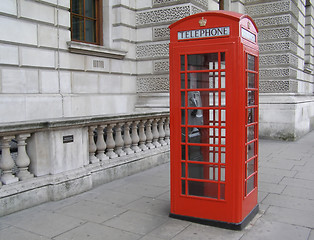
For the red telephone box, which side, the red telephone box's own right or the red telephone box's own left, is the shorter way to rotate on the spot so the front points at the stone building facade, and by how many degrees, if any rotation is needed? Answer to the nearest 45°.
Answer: approximately 135° to the red telephone box's own right

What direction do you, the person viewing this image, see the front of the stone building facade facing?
facing the viewer and to the right of the viewer

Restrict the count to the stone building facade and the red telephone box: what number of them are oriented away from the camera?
0
